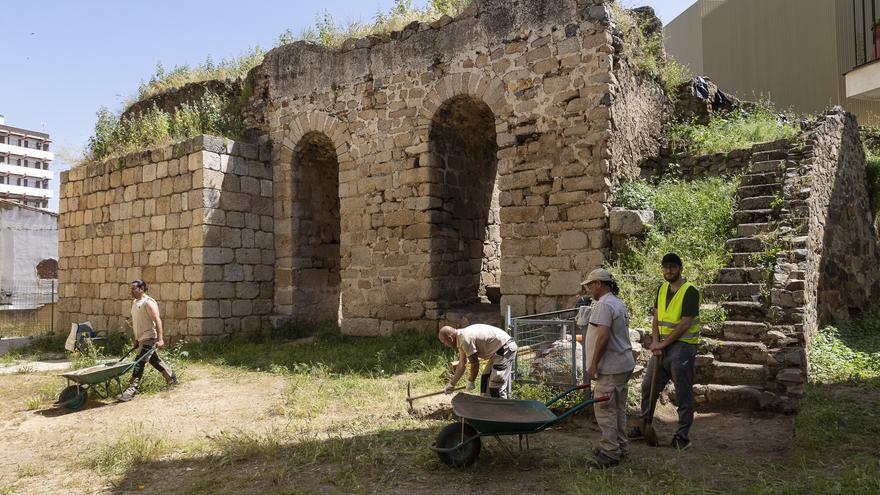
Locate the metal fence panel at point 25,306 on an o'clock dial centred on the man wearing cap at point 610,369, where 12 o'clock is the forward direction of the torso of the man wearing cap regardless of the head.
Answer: The metal fence panel is roughly at 1 o'clock from the man wearing cap.

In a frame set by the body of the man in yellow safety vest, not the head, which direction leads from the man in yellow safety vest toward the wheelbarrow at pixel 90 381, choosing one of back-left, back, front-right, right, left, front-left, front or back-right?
front-right

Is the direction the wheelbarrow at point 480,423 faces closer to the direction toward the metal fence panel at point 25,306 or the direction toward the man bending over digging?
the metal fence panel

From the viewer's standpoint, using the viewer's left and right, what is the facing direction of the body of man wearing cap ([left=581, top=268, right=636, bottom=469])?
facing to the left of the viewer

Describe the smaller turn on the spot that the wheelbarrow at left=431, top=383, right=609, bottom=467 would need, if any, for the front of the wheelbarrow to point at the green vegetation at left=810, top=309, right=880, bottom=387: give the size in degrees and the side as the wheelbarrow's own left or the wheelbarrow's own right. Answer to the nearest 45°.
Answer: approximately 135° to the wheelbarrow's own right

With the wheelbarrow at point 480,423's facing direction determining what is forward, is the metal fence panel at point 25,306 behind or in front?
in front

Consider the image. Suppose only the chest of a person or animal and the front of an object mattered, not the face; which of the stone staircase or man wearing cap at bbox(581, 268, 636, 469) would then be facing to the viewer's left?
the man wearing cap

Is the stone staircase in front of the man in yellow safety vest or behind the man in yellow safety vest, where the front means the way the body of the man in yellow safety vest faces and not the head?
behind

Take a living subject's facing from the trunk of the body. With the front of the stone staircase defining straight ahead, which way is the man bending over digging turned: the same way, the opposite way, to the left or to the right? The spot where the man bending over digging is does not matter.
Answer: to the right

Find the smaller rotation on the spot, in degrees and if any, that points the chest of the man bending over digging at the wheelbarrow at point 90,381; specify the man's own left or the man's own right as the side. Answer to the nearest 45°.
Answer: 0° — they already face it

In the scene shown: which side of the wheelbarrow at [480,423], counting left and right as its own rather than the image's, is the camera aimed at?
left

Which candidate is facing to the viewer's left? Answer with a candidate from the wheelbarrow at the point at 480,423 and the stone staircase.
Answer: the wheelbarrow

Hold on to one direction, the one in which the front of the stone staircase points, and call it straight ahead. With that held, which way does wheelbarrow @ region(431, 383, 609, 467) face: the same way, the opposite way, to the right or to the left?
to the right

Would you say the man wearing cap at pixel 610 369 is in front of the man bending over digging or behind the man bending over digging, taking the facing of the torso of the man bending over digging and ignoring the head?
behind

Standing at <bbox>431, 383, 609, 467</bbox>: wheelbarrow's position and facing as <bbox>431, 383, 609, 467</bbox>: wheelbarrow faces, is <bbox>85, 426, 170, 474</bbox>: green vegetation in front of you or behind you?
in front

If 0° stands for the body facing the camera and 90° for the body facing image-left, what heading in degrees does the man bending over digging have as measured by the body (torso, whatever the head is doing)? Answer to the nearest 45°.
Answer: approximately 90°

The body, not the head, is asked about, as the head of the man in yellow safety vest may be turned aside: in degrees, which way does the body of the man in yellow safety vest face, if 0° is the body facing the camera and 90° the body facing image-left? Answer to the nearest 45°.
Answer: approximately 45°
